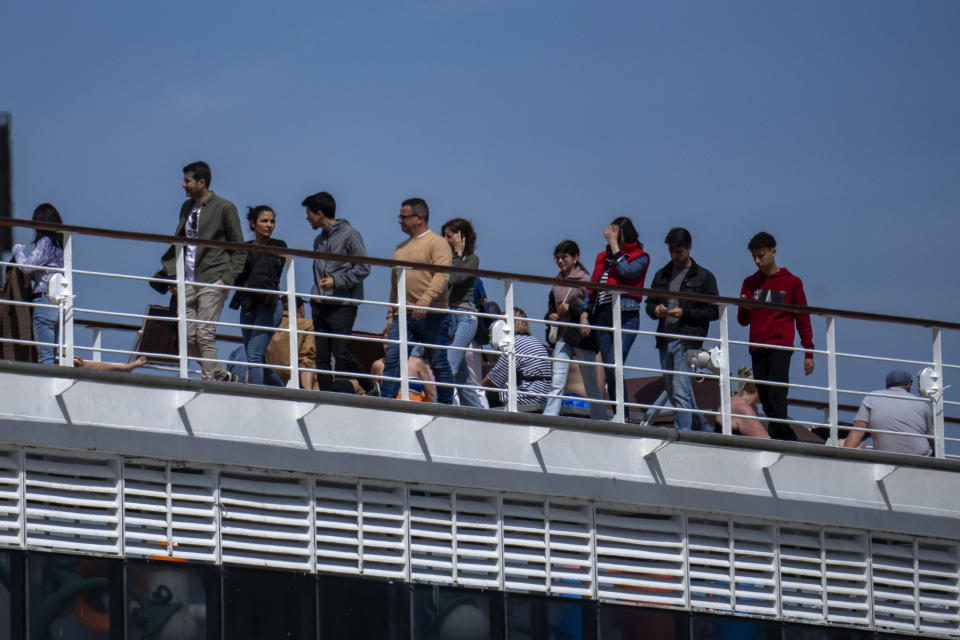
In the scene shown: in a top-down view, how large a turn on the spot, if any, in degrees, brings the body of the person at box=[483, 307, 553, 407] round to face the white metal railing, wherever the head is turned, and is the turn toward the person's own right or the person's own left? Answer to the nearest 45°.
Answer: approximately 180°

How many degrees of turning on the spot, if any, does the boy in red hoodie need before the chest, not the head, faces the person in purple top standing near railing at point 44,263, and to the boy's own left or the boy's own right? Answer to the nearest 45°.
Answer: approximately 45° to the boy's own right

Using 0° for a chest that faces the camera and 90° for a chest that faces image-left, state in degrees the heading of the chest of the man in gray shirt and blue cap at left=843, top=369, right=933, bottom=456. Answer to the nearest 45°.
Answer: approximately 180°

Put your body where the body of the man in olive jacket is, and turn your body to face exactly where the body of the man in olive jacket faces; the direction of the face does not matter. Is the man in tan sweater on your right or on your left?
on your left

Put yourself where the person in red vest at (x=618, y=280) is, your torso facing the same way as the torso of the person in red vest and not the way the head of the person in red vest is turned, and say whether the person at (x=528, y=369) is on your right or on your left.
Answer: on your right

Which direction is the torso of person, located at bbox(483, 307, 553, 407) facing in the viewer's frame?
away from the camera

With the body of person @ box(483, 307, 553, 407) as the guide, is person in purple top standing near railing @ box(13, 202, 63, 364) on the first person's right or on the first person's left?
on the first person's left
